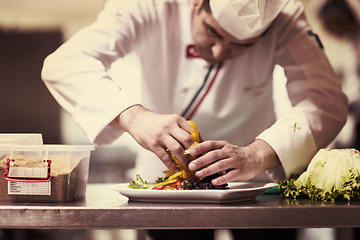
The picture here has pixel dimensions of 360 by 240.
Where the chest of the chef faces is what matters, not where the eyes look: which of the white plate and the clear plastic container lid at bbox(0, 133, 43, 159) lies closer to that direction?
the white plate

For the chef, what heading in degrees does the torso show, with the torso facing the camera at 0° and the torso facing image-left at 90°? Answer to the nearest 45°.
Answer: approximately 0°

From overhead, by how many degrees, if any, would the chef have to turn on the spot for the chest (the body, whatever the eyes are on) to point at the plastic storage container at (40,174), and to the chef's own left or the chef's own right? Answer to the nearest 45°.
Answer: approximately 45° to the chef's own right

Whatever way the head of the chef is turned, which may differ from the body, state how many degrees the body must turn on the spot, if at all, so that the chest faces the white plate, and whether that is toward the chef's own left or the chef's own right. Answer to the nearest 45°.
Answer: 0° — they already face it
